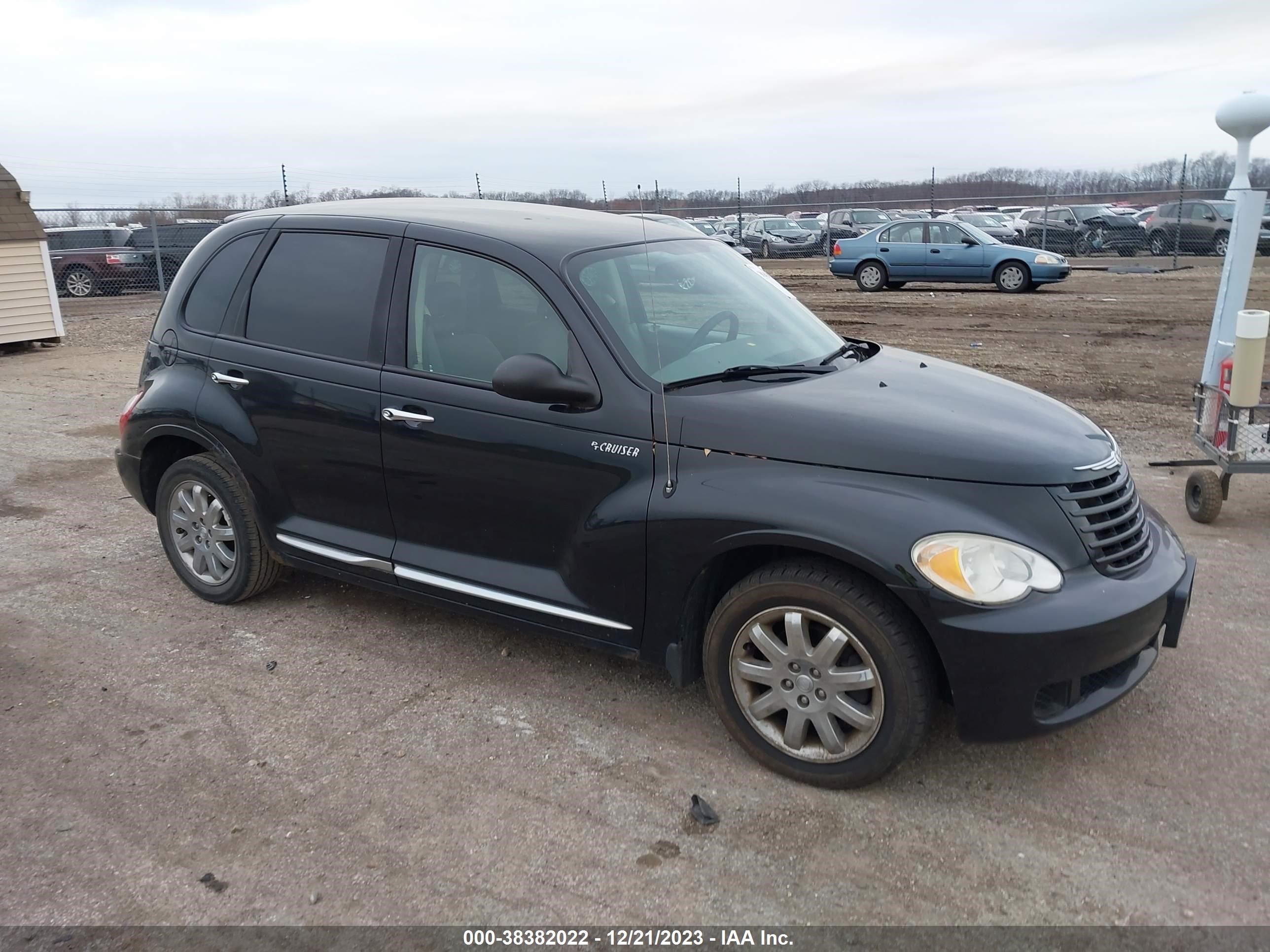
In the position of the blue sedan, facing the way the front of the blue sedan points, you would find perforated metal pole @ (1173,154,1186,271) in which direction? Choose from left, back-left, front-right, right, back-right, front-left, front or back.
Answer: front-left

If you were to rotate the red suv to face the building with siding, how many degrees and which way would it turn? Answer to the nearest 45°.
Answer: approximately 135° to its left

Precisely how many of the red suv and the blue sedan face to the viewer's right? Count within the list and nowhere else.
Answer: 1

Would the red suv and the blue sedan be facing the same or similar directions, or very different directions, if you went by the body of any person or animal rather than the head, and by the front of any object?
very different directions

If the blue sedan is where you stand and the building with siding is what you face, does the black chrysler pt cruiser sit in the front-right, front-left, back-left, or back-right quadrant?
front-left

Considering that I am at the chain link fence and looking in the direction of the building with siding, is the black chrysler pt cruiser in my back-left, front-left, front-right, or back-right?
front-left

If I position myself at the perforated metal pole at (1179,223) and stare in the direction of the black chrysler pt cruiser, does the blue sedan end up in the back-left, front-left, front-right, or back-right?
front-right

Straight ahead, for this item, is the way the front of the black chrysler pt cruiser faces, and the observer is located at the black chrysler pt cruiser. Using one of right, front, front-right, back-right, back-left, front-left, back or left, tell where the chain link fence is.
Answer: back-left

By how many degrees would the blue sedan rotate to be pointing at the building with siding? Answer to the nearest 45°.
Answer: approximately 135° to its right

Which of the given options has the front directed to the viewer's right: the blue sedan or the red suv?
the blue sedan

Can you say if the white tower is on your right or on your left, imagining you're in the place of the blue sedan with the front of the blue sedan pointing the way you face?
on your right

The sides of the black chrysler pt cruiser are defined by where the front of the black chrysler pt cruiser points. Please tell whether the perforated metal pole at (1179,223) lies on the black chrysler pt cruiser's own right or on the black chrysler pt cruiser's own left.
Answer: on the black chrysler pt cruiser's own left

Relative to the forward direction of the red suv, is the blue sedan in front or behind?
behind

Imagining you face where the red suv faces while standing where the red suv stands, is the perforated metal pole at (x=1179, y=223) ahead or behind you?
behind

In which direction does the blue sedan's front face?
to the viewer's right

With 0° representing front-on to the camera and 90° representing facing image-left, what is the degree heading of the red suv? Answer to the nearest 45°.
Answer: approximately 135°

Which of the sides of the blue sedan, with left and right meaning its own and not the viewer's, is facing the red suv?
back

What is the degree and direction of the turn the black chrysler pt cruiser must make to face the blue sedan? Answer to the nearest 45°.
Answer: approximately 135° to its left
